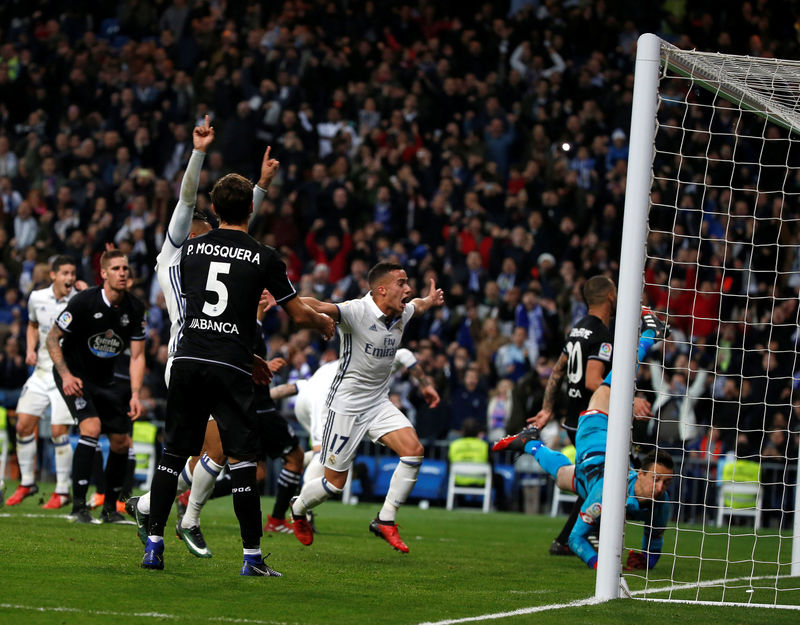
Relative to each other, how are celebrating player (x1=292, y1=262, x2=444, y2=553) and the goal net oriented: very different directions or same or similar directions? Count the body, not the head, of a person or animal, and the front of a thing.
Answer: very different directions

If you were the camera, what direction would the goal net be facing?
facing away from the viewer and to the left of the viewer
